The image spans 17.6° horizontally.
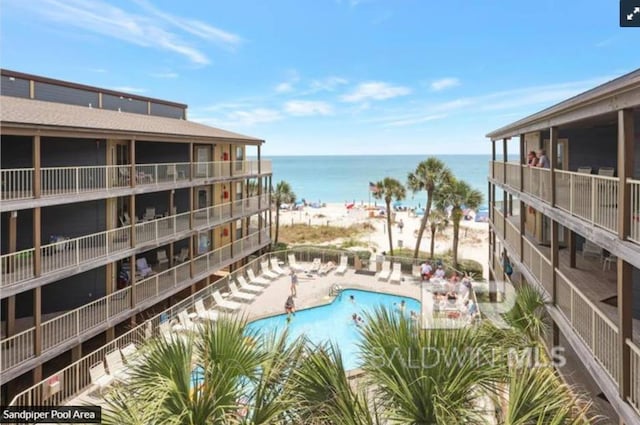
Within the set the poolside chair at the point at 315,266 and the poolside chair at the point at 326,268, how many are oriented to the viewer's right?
0

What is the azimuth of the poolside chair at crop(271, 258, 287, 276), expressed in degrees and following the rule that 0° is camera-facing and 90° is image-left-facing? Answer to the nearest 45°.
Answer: approximately 315°

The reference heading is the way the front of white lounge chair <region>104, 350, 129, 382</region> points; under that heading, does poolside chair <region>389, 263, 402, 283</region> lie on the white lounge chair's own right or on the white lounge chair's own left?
on the white lounge chair's own left

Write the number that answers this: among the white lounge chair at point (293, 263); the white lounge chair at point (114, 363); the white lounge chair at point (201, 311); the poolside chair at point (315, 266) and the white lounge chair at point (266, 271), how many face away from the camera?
0

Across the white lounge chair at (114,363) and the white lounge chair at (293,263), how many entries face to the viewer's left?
0

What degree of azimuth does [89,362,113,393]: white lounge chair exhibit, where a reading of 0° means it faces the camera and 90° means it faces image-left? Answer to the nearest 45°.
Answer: approximately 315°

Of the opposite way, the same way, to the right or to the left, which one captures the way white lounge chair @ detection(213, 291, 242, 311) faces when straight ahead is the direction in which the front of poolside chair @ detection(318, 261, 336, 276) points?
to the left

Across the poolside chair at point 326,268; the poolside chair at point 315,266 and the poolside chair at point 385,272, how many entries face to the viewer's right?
0

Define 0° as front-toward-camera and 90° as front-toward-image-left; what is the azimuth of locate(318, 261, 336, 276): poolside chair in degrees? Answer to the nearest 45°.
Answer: approximately 45°

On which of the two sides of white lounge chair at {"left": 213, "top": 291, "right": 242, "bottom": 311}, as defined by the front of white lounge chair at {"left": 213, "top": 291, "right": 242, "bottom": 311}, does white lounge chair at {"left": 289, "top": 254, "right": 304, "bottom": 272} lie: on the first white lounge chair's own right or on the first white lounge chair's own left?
on the first white lounge chair's own left

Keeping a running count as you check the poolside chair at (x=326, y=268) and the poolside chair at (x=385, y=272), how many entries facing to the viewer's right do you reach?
0
